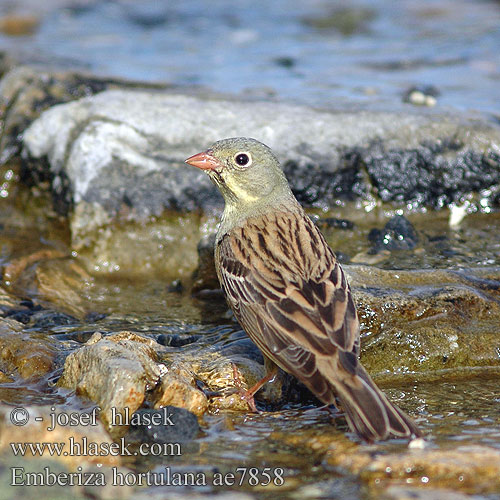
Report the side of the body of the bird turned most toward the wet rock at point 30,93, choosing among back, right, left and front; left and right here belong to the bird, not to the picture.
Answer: front

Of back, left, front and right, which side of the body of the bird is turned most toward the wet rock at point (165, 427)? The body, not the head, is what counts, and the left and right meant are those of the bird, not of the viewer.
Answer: left

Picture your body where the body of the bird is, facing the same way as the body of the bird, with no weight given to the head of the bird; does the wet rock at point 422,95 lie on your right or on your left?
on your right

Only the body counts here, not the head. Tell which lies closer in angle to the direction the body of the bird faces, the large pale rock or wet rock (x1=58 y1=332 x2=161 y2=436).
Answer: the large pale rock

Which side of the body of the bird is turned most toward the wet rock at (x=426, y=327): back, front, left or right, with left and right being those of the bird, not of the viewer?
right

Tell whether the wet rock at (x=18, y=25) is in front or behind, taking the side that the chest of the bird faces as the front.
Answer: in front

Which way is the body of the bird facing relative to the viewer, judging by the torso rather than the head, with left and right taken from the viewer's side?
facing away from the viewer and to the left of the viewer

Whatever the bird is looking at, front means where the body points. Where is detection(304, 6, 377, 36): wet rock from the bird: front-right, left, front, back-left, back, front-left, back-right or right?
front-right

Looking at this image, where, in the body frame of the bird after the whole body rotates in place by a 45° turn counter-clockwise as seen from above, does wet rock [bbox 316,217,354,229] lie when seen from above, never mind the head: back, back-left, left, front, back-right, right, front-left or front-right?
right
